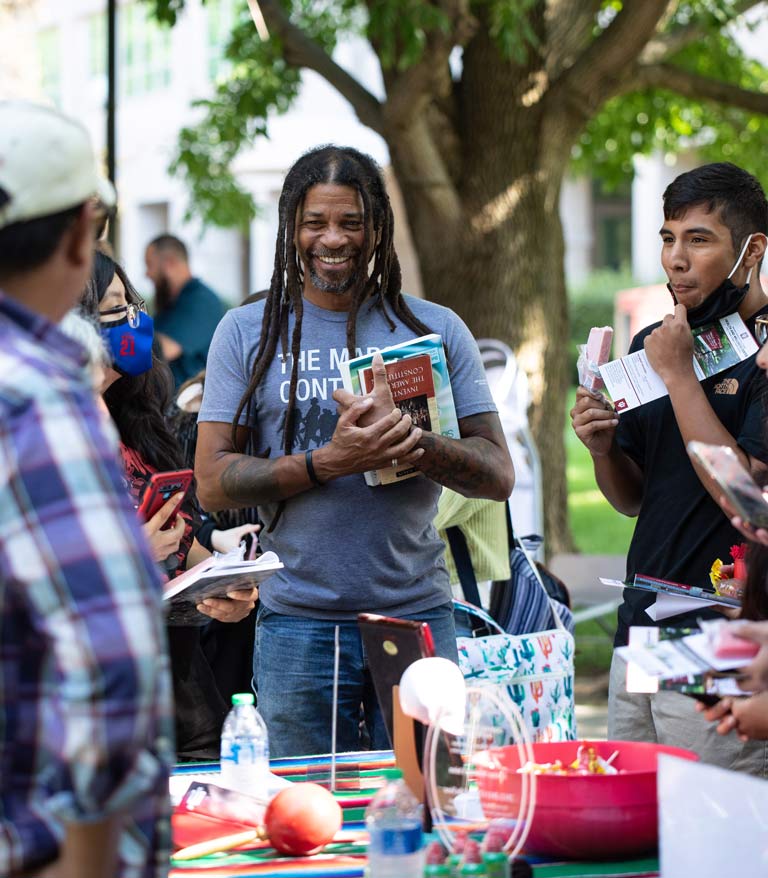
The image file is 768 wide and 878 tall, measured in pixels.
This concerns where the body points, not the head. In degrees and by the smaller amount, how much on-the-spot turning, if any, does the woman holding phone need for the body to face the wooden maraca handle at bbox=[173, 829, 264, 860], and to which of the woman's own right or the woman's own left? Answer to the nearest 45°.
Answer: approximately 45° to the woman's own right

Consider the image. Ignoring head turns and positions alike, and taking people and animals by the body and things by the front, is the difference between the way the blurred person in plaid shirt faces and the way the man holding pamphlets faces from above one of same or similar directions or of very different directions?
very different directions

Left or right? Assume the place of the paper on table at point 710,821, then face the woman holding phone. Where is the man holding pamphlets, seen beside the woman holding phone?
right

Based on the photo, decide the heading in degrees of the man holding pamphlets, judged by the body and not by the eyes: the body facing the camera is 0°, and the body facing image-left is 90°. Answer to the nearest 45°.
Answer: approximately 45°

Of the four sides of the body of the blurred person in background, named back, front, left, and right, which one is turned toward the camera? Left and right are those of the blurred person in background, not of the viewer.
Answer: left

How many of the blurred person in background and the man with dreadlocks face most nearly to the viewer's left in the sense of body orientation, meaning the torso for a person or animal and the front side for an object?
1

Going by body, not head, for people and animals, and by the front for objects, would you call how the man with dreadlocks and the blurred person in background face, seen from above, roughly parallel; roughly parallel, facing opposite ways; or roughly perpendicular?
roughly perpendicular

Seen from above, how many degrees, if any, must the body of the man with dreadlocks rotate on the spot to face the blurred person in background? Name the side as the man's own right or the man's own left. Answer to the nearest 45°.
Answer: approximately 180°

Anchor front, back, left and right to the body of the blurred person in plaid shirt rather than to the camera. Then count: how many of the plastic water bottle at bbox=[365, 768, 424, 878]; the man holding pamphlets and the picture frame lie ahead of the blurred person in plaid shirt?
3

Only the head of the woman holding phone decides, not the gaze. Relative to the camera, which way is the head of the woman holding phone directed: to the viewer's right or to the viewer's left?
to the viewer's right
